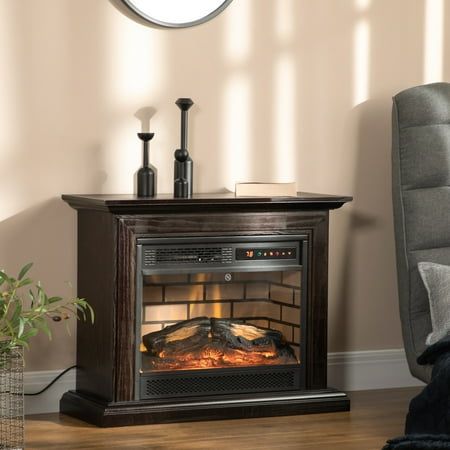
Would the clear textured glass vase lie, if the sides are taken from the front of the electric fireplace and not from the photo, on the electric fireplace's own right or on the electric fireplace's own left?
on the electric fireplace's own right

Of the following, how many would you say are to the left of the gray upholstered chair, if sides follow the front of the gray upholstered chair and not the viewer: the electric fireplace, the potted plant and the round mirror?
0

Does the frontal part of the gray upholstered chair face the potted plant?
no

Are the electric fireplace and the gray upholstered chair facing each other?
no

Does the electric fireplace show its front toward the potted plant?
no

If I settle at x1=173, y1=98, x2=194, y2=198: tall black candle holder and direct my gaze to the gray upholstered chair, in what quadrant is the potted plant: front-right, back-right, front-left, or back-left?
back-right

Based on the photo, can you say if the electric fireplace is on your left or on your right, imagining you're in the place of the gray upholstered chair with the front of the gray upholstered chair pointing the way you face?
on your right

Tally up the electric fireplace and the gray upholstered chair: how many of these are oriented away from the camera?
0

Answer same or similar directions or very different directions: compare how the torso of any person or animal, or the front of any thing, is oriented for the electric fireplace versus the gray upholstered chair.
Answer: same or similar directions

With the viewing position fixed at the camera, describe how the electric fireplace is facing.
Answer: facing the viewer and to the right of the viewer

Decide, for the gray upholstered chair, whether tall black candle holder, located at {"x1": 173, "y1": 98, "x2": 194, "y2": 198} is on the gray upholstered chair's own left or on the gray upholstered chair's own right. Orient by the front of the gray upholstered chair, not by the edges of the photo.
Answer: on the gray upholstered chair's own right
